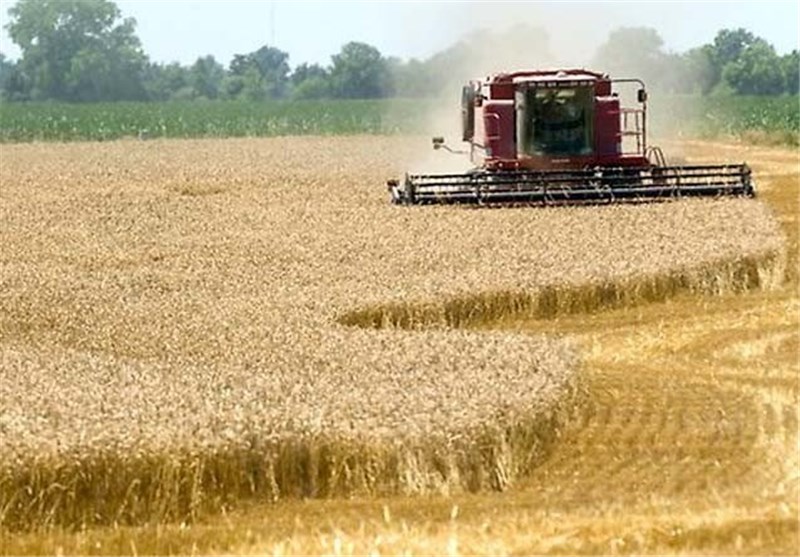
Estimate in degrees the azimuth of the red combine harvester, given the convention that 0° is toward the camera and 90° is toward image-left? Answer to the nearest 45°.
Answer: approximately 0°
